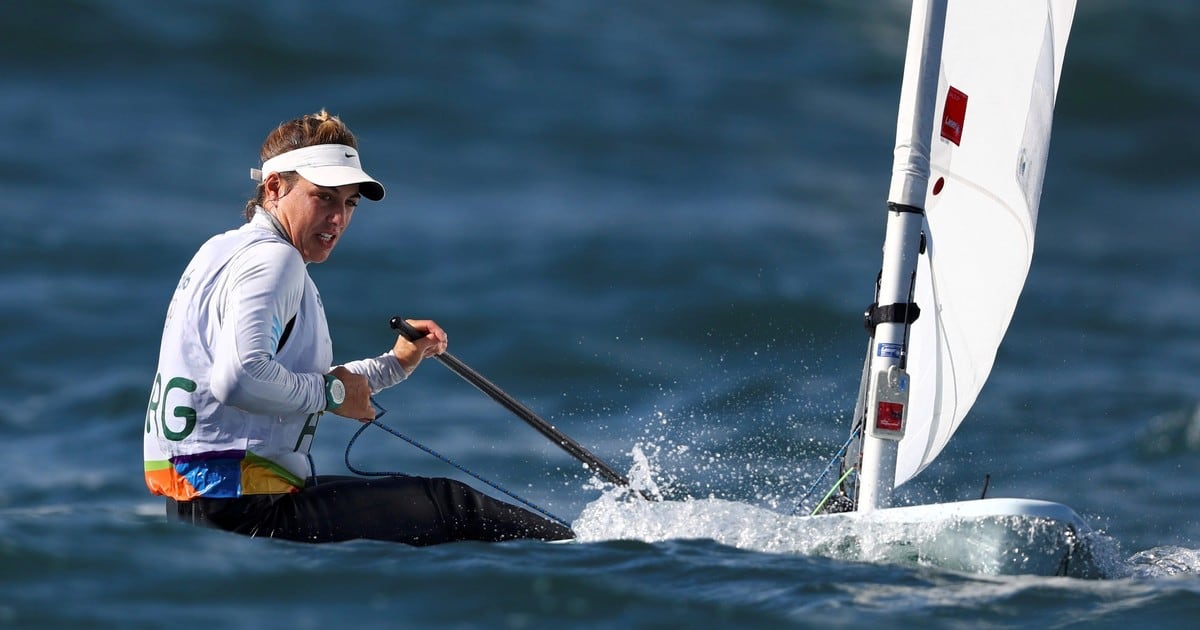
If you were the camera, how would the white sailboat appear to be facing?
facing the viewer and to the right of the viewer
